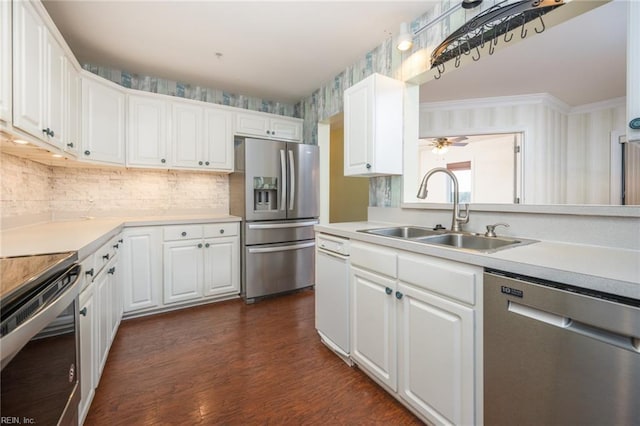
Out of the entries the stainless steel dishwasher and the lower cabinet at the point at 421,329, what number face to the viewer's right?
0

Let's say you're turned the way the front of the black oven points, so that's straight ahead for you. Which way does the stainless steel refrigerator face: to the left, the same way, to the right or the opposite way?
to the right

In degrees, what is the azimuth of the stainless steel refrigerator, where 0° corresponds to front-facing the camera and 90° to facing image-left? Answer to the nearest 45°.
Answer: approximately 315°

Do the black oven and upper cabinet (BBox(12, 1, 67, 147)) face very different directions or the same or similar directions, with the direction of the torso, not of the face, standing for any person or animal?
same or similar directions

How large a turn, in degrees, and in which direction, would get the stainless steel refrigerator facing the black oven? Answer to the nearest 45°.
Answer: approximately 45° to its right

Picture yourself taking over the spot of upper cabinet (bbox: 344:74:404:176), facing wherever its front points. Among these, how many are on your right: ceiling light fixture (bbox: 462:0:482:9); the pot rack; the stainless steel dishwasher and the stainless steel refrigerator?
1

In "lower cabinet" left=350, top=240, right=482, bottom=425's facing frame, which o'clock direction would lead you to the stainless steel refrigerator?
The stainless steel refrigerator is roughly at 3 o'clock from the lower cabinet.

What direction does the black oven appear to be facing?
to the viewer's right

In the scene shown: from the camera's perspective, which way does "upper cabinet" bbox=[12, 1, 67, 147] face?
to the viewer's right

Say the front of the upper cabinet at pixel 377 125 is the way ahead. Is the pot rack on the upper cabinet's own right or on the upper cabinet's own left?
on the upper cabinet's own left

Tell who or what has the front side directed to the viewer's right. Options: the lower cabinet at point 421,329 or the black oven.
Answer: the black oven

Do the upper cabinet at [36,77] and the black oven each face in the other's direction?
no

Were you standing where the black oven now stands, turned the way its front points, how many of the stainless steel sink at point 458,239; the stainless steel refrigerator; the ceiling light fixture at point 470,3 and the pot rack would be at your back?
0

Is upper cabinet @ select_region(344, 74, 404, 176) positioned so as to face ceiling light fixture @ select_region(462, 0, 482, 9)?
no

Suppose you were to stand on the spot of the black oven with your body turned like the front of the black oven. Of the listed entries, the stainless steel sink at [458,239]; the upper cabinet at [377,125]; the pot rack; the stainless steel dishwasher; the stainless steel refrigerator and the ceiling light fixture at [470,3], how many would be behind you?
0

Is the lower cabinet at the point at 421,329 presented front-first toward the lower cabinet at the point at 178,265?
no

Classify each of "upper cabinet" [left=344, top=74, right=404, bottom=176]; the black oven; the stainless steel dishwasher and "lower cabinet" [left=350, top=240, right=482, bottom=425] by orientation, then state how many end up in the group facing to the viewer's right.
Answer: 1
